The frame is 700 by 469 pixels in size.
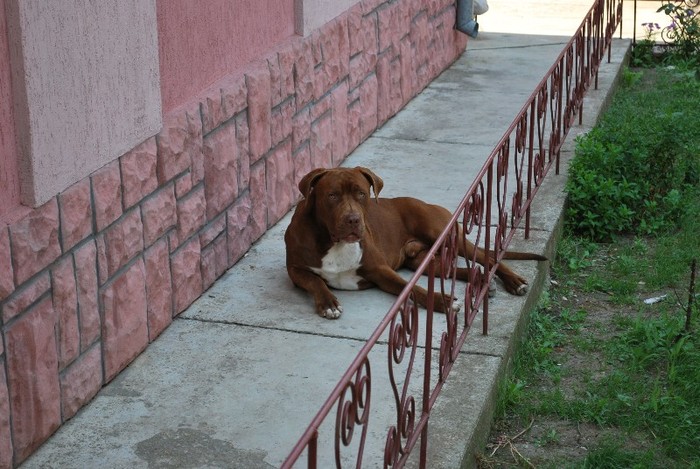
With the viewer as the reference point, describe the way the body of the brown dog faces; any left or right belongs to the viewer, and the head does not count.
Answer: facing the viewer and to the left of the viewer

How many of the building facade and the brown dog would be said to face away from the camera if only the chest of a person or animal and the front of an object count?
0

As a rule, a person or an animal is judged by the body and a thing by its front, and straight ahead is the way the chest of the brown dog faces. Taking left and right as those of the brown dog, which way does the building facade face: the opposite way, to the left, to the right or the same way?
to the left

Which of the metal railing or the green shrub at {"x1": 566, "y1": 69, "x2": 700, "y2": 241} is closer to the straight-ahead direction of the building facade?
the metal railing

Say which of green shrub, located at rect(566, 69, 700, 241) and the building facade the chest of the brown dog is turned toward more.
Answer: the building facade

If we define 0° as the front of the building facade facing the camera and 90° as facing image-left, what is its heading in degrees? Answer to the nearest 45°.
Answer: approximately 315°

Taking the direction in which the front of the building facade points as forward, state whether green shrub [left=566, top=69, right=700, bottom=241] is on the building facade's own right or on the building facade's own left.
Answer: on the building facade's own left

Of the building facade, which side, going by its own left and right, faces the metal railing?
front

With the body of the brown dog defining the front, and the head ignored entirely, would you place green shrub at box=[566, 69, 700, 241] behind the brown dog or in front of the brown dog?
behind
